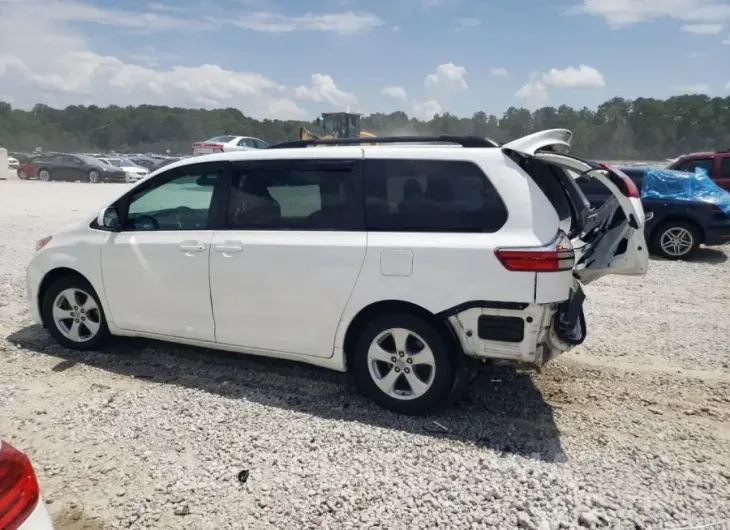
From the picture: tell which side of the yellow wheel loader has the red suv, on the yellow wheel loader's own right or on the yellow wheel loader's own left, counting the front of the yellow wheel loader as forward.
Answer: on the yellow wheel loader's own left

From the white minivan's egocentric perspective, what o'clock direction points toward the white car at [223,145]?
The white car is roughly at 1 o'clock from the white minivan.

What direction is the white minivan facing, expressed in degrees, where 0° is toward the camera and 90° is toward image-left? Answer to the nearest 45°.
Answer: approximately 135°

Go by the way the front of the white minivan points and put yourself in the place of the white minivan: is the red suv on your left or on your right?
on your right
